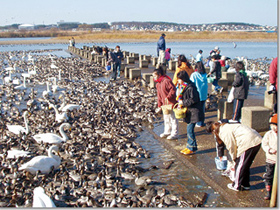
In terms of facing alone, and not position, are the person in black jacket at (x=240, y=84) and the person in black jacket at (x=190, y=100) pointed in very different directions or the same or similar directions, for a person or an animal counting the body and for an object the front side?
same or similar directions

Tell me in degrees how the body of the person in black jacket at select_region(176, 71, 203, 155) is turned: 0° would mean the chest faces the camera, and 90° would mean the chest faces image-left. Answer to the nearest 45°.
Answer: approximately 90°

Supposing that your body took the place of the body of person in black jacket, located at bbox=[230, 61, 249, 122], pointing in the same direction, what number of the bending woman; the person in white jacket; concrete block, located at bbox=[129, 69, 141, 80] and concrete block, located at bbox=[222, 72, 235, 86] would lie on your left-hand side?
2

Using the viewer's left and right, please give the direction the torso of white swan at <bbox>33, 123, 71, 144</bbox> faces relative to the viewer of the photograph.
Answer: facing to the right of the viewer

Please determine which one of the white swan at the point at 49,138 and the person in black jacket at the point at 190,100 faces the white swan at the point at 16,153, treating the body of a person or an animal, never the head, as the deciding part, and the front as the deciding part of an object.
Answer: the person in black jacket

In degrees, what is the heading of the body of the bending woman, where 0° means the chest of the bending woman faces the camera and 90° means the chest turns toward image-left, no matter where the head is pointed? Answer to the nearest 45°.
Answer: approximately 90°

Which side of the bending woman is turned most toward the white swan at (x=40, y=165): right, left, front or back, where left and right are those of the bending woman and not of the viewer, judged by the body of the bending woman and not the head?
front

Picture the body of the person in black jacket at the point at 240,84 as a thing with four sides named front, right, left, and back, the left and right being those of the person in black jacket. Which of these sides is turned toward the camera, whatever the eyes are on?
left

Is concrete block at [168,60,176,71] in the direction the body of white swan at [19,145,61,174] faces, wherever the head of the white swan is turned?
no
